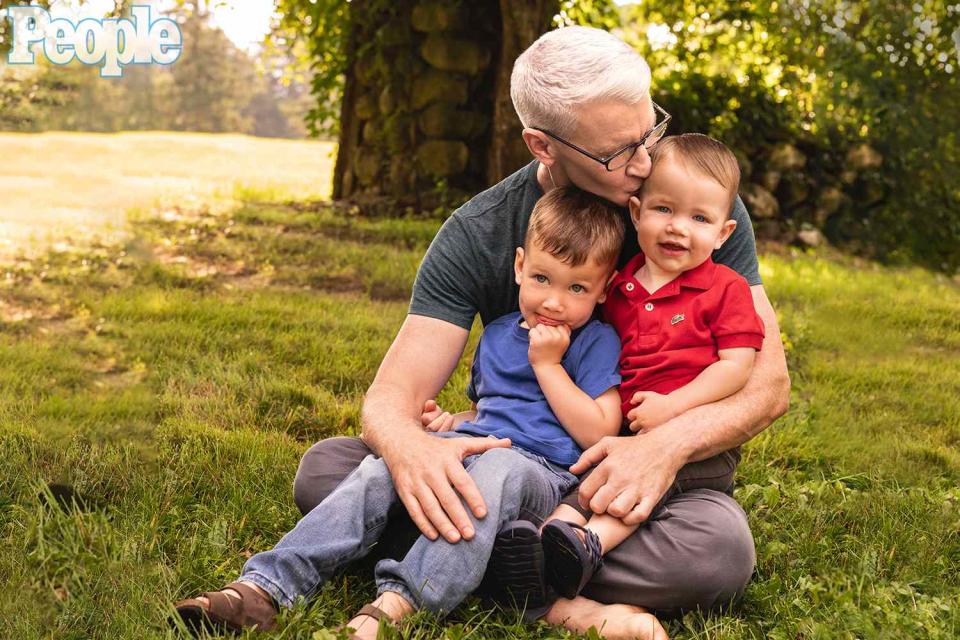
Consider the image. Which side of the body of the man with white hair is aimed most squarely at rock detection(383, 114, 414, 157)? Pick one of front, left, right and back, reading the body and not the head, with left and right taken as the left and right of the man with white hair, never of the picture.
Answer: back

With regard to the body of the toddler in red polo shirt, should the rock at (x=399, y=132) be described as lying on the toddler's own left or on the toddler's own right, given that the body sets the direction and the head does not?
on the toddler's own right

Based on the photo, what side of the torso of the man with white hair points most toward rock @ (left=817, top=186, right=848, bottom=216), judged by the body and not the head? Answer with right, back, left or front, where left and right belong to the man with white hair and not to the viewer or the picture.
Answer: back

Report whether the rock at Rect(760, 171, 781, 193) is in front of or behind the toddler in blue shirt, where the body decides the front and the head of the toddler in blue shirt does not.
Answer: behind

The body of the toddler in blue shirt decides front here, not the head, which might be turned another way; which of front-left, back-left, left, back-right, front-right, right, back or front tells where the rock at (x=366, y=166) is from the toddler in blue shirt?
back-right

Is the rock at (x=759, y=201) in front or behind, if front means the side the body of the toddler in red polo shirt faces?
behind

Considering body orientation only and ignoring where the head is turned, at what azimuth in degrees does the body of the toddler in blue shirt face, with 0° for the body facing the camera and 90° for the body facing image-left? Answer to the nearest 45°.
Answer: approximately 45°

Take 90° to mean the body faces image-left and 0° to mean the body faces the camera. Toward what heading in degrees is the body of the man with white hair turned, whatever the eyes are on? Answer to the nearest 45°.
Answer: approximately 0°

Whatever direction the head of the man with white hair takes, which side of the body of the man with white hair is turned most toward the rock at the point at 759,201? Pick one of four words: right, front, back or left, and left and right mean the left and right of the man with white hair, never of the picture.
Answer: back

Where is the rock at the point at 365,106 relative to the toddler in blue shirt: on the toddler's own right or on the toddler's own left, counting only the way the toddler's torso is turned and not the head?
on the toddler's own right
